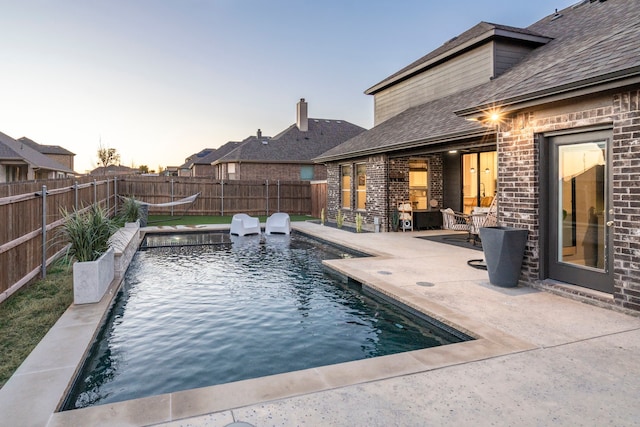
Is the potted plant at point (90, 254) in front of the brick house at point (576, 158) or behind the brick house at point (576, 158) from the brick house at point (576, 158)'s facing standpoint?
in front

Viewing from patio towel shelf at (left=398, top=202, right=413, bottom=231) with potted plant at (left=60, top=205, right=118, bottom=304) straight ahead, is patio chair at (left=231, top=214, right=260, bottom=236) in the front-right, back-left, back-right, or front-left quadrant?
front-right

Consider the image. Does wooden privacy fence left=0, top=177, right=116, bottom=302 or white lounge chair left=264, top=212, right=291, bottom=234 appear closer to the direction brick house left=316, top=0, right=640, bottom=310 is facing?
the wooden privacy fence

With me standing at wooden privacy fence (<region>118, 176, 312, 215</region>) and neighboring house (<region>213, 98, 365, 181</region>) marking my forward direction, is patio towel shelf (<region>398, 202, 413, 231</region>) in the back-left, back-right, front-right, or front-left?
back-right

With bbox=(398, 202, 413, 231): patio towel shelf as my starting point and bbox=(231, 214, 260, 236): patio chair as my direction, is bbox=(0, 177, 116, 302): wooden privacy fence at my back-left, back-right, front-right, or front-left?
front-left

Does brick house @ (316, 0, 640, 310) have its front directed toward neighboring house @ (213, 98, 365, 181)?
no

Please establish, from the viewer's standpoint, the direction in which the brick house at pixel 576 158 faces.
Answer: facing the viewer and to the left of the viewer
